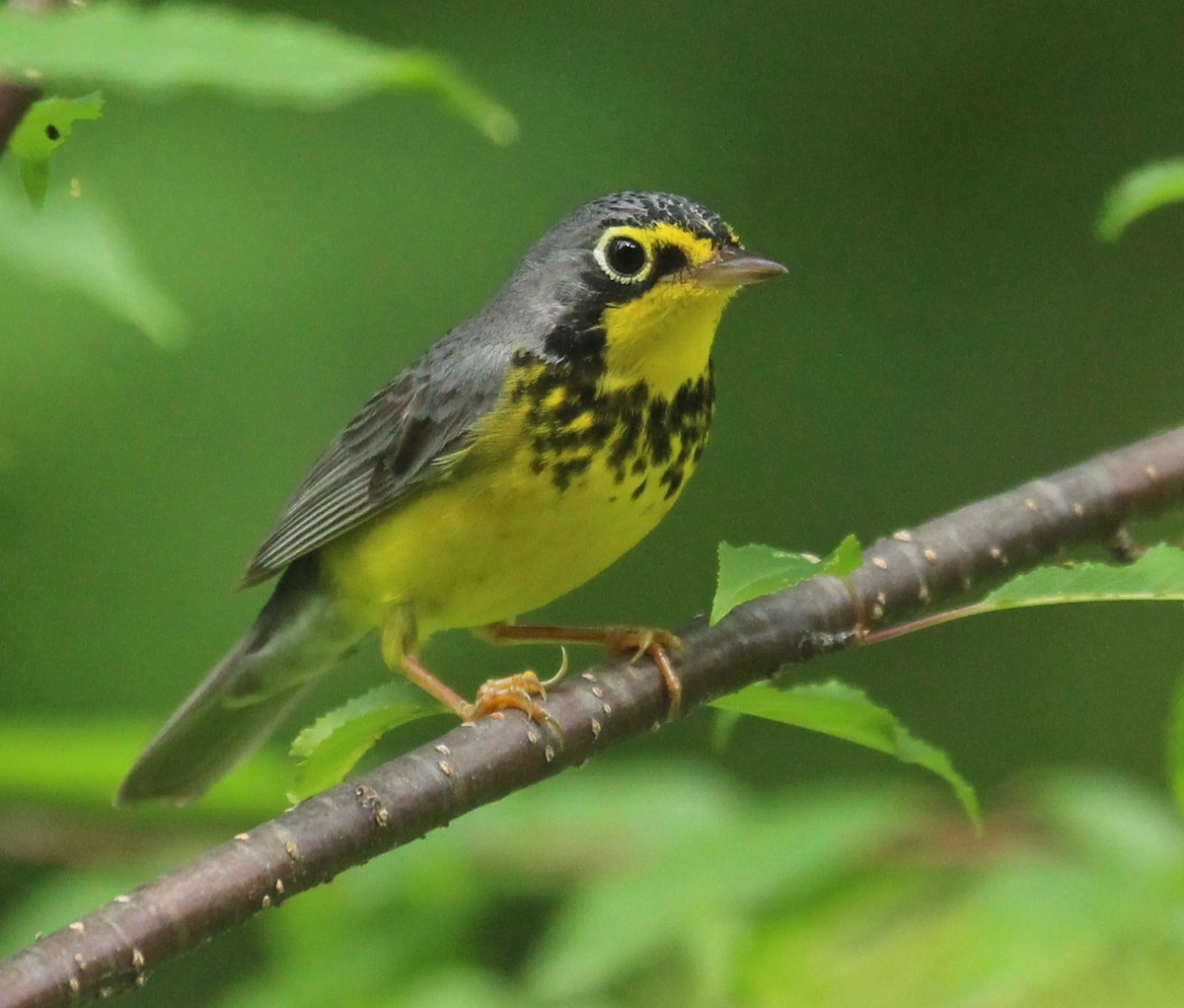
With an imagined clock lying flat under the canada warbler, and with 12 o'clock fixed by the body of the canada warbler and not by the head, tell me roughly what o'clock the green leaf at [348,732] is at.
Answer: The green leaf is roughly at 4 o'clock from the canada warbler.

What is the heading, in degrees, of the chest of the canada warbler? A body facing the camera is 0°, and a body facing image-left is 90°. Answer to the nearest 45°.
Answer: approximately 270°
